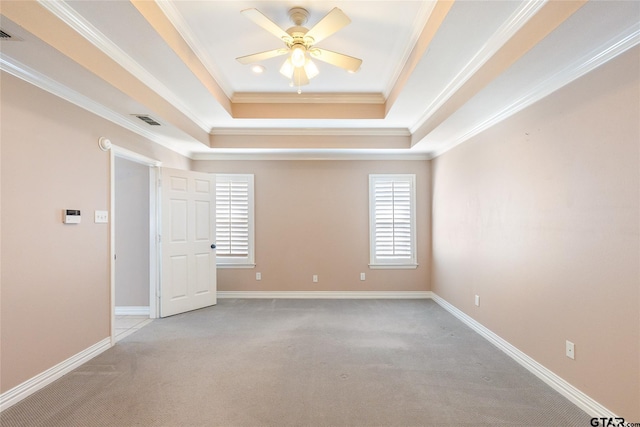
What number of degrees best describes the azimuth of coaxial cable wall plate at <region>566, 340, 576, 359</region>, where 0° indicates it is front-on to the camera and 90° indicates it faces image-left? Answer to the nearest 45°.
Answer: approximately 45°

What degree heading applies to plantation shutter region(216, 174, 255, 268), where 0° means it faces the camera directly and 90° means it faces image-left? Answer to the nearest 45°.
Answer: approximately 0°

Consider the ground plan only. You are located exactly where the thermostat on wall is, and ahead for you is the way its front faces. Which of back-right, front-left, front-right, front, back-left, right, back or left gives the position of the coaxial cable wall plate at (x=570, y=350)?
front

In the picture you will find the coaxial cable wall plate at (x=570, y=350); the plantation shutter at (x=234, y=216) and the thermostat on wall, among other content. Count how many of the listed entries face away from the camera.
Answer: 0

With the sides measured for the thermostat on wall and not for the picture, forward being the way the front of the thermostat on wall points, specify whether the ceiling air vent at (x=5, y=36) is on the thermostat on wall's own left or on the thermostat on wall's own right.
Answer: on the thermostat on wall's own right

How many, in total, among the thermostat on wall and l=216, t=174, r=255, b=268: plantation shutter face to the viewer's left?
0

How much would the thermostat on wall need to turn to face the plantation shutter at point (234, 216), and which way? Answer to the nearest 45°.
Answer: approximately 90° to its left

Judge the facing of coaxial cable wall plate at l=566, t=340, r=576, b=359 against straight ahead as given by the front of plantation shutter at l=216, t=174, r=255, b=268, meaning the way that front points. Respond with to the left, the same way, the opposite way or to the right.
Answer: to the right

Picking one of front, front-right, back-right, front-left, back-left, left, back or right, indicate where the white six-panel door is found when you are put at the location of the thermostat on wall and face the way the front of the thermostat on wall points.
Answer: left

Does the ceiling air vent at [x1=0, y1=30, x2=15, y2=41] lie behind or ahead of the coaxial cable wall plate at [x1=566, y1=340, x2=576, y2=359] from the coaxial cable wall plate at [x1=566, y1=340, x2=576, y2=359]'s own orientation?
ahead

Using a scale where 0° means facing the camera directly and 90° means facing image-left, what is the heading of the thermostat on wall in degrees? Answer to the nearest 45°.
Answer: approximately 315°

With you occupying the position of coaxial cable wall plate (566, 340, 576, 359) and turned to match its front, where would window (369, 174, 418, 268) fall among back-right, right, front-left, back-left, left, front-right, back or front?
right
